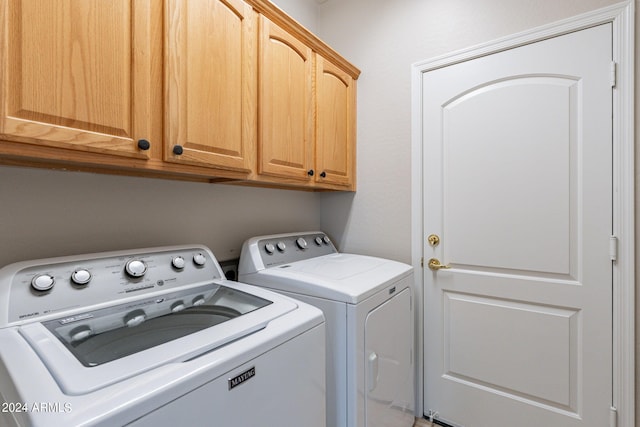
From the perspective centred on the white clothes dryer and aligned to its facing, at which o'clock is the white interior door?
The white interior door is roughly at 10 o'clock from the white clothes dryer.

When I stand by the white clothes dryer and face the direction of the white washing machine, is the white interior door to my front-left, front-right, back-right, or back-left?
back-left

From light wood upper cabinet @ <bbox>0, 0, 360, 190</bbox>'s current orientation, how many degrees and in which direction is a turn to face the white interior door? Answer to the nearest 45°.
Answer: approximately 45° to its left

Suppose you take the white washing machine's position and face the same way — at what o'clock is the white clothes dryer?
The white clothes dryer is roughly at 10 o'clock from the white washing machine.

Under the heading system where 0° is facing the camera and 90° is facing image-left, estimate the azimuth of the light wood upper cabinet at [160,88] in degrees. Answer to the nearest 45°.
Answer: approximately 315°
